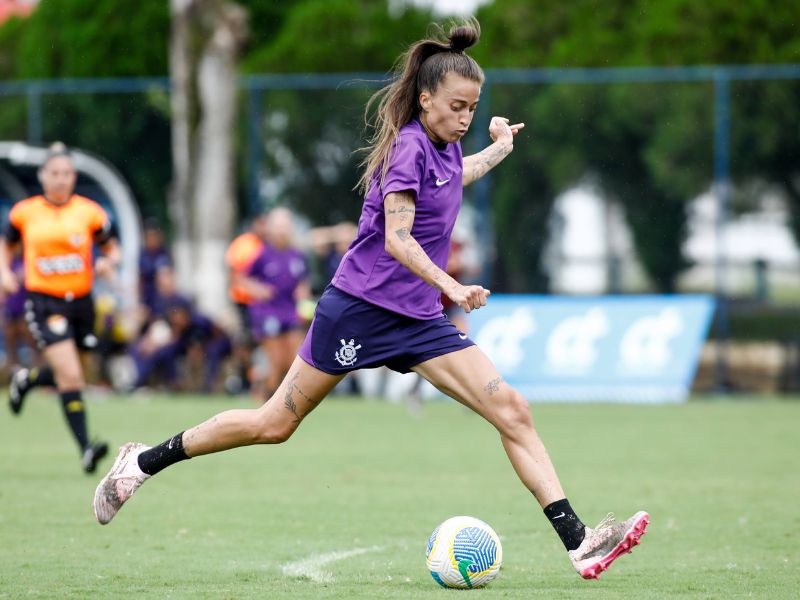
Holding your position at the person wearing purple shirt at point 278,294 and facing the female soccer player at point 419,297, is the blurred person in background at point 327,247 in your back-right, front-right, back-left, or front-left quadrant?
back-left

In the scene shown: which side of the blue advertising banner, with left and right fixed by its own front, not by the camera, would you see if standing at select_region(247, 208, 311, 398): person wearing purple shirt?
right

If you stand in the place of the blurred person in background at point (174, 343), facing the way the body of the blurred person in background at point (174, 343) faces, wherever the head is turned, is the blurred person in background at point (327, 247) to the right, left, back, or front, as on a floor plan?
left

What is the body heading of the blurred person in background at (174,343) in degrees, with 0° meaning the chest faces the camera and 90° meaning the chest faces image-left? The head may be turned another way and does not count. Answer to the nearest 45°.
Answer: approximately 0°

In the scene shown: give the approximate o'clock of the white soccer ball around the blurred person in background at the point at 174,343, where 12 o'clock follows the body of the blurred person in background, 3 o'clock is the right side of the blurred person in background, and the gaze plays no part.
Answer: The white soccer ball is roughly at 12 o'clock from the blurred person in background.

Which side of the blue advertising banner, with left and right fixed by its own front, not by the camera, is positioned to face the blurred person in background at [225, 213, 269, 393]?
right

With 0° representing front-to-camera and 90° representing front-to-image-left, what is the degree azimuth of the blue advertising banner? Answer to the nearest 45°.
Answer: approximately 0°

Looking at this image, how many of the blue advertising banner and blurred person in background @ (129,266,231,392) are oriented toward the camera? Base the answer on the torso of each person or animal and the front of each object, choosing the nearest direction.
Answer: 2
